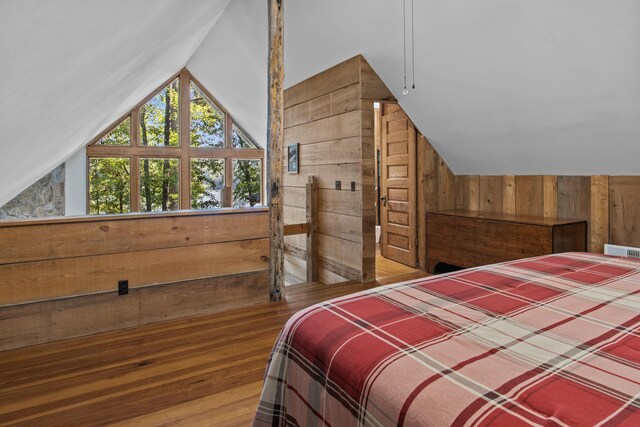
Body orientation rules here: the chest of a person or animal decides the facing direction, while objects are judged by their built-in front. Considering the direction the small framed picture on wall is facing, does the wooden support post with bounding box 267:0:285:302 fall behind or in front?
in front

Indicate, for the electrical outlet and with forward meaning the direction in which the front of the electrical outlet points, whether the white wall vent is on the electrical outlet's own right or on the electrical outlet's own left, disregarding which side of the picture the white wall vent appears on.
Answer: on the electrical outlet's own left

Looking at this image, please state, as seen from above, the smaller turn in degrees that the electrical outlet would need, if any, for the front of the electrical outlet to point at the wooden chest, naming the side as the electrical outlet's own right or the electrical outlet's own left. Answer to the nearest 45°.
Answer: approximately 90° to the electrical outlet's own left

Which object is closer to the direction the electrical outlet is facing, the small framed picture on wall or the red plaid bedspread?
the red plaid bedspread

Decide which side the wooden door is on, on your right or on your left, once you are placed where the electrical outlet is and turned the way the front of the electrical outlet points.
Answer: on your left

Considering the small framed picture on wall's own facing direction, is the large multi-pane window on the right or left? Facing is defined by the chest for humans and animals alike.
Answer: on its right

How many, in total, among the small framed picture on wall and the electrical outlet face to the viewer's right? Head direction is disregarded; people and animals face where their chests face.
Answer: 0

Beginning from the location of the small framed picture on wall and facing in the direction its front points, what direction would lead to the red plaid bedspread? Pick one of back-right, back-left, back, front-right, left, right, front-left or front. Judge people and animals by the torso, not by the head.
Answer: front-left

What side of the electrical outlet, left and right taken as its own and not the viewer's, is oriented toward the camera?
front

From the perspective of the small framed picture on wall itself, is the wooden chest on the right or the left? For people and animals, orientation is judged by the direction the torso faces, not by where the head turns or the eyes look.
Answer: on its left

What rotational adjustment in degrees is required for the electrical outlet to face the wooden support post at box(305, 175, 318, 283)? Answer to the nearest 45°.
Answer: approximately 135° to its left

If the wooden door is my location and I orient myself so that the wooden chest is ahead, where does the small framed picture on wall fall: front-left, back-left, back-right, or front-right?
back-right
